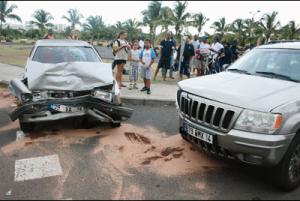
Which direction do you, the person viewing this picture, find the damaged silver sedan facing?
facing the viewer

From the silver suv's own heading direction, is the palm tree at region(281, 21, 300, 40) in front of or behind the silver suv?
behind

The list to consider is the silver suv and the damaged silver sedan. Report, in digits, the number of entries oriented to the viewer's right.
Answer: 0

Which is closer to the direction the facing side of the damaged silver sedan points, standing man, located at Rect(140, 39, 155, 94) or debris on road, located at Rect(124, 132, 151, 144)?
the debris on road

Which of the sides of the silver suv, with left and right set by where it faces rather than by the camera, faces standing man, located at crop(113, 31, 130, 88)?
right

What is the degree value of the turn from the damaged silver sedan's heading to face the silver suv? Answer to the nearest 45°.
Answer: approximately 45° to its left

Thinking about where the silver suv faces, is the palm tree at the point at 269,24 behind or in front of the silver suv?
behind

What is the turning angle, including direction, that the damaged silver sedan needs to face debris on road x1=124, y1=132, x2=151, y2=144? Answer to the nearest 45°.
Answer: approximately 90° to its left

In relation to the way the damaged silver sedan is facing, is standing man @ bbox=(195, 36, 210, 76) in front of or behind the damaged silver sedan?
behind

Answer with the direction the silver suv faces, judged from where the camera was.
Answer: facing the viewer and to the left of the viewer

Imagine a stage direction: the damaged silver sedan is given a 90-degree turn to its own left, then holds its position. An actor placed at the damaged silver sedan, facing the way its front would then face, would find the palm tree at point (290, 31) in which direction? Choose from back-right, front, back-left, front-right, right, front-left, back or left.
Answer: front-left
